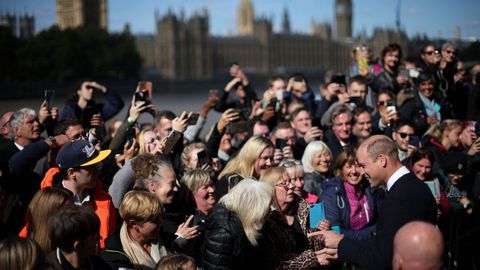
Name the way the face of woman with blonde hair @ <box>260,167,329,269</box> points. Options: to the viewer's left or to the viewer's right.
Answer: to the viewer's right

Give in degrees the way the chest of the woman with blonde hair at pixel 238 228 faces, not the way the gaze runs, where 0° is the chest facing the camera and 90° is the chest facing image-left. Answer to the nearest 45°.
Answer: approximately 270°

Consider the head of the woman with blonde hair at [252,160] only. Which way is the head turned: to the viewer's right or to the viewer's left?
to the viewer's right

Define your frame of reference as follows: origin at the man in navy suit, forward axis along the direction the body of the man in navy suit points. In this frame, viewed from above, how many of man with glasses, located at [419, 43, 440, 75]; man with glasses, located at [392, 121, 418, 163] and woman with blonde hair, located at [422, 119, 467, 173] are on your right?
3

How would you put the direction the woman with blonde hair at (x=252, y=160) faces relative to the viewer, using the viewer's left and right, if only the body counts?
facing to the right of the viewer

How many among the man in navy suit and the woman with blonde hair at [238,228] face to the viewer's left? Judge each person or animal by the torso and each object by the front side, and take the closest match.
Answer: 1

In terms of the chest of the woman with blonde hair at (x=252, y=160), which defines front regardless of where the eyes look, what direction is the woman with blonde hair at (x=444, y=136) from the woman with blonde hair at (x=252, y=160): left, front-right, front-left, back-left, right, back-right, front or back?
front-left

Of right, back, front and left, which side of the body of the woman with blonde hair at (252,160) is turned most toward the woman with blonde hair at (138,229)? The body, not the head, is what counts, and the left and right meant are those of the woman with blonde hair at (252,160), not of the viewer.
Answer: right

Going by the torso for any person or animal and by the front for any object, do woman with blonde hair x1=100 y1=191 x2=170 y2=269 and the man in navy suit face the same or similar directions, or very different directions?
very different directions

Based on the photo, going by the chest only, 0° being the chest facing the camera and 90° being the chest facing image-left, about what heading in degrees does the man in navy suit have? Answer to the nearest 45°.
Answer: approximately 90°

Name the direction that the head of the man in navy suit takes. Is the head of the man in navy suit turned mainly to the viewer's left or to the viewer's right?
to the viewer's left

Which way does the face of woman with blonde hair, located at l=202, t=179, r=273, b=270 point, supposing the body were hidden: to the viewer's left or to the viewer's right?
to the viewer's right
